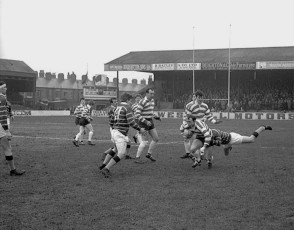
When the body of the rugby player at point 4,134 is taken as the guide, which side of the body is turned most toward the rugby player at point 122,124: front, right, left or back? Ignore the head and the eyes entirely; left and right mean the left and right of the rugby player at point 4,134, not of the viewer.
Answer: front

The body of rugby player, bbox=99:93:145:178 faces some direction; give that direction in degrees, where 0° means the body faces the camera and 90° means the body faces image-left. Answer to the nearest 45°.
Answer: approximately 225°

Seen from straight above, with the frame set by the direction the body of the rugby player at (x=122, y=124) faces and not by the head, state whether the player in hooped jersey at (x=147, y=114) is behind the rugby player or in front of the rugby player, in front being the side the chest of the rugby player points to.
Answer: in front

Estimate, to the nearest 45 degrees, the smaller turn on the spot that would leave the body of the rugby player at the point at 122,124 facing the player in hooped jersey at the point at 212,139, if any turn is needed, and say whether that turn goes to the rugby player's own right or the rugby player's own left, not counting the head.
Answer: approximately 45° to the rugby player's own right

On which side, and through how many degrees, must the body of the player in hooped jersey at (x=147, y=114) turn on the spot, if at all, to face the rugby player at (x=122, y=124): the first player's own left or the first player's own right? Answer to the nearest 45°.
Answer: approximately 45° to the first player's own right

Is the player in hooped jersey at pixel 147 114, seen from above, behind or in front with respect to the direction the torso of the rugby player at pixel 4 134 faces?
in front

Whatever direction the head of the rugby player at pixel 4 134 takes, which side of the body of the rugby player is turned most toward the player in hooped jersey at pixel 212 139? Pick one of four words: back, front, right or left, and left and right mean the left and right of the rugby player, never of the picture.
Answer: front

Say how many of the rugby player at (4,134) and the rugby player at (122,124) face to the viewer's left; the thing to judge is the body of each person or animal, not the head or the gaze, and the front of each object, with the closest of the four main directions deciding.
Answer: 0

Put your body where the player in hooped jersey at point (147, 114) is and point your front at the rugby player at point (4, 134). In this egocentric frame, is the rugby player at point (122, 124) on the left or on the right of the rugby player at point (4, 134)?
left

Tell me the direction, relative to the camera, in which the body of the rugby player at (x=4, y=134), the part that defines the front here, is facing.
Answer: to the viewer's right

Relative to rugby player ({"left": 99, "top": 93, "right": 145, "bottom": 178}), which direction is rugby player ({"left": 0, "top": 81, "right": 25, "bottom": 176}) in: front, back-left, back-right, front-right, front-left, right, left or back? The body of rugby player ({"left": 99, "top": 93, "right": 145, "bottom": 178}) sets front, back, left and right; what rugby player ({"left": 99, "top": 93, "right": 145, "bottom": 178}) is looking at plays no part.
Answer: back-left
